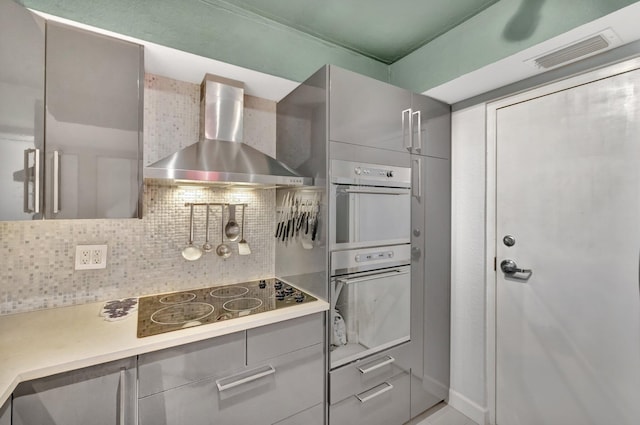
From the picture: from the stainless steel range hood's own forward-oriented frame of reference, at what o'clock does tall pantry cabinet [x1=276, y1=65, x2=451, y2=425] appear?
The tall pantry cabinet is roughly at 9 o'clock from the stainless steel range hood.

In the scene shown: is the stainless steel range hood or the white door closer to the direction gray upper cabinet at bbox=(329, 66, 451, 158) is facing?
the white door

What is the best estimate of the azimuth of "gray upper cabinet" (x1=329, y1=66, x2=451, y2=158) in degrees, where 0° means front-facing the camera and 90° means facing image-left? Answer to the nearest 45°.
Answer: approximately 315°

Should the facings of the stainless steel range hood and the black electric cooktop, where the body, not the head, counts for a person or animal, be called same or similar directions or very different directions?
same or similar directions

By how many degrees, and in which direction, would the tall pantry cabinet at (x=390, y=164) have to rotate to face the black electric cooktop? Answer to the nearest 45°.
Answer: approximately 90° to its right

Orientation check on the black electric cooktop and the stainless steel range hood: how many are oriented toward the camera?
2

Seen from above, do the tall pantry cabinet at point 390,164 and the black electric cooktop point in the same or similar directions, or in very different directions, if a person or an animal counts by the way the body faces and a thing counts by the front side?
same or similar directions

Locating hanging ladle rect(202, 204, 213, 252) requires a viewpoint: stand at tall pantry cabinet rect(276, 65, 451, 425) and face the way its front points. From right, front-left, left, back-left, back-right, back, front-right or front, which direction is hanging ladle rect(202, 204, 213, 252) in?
back-right

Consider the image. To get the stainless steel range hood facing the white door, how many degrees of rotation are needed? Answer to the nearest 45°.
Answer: approximately 90° to its left

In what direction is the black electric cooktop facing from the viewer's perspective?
toward the camera

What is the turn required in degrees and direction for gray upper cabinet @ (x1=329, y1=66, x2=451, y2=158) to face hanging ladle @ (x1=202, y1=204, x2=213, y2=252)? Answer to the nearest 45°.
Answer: approximately 135° to its right
